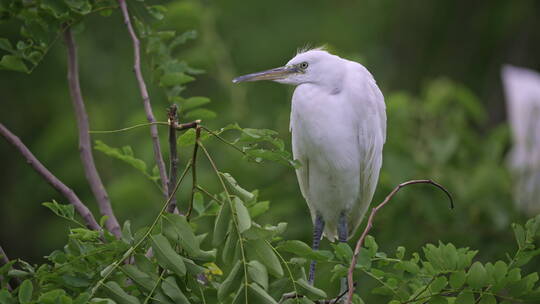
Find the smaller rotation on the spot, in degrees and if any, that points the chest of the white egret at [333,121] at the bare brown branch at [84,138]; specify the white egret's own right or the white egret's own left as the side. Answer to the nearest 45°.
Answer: approximately 45° to the white egret's own right

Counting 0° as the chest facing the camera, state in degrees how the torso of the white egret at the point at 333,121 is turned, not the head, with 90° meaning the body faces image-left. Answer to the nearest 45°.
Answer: approximately 45°

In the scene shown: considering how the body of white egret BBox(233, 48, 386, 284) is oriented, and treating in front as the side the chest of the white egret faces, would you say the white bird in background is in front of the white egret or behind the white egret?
behind
